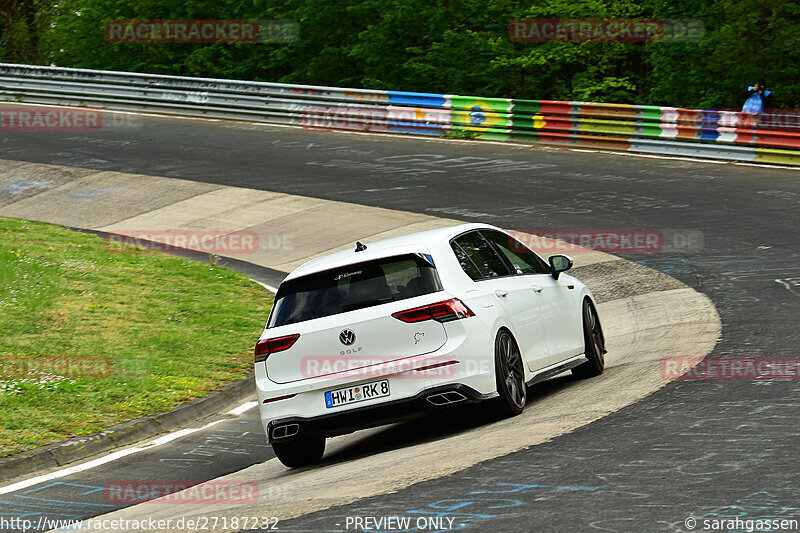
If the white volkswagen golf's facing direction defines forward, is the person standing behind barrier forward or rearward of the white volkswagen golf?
forward

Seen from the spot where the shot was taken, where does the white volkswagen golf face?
facing away from the viewer and to the right of the viewer

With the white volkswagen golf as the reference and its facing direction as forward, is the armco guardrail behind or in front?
in front
